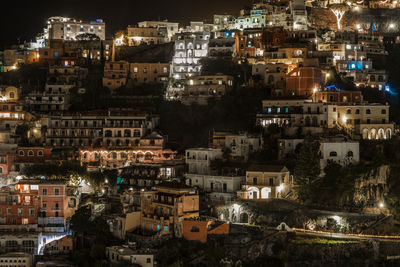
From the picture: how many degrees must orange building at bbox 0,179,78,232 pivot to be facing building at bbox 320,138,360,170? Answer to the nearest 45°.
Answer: approximately 90° to its left

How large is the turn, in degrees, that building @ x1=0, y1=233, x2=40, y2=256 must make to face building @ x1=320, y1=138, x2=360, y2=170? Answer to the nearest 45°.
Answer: approximately 90° to its left

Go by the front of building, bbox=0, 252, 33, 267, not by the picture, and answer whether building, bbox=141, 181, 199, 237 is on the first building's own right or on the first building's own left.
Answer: on the first building's own left

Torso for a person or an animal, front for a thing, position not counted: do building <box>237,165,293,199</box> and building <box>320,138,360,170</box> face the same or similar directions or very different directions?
same or similar directions

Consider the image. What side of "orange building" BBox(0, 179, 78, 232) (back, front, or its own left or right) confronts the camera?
front

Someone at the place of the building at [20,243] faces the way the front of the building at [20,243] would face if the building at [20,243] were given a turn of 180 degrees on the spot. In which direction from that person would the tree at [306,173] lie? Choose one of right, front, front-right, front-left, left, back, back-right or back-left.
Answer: right

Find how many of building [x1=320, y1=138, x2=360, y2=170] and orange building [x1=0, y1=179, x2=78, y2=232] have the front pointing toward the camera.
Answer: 2

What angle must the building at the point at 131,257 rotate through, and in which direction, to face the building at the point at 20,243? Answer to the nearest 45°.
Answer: approximately 135° to its right

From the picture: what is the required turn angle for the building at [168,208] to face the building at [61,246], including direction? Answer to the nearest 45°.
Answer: approximately 45° to its right

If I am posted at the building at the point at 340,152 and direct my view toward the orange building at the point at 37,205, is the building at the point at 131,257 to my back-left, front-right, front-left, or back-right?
front-left

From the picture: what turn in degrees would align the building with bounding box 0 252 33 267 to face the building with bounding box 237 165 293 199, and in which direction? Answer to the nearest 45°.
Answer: approximately 90° to its left

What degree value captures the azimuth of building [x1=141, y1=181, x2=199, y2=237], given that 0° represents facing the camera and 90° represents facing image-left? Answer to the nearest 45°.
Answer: approximately 45°

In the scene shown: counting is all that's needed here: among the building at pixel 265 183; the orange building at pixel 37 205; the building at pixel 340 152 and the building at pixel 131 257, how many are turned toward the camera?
4

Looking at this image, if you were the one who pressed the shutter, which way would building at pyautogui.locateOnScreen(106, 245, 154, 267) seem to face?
facing the viewer
